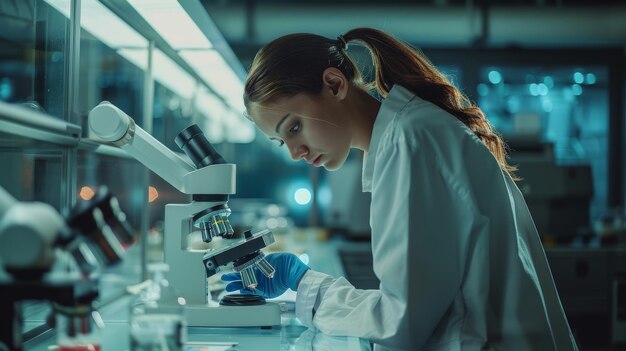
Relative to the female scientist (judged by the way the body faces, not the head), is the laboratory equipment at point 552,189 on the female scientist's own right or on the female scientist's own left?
on the female scientist's own right

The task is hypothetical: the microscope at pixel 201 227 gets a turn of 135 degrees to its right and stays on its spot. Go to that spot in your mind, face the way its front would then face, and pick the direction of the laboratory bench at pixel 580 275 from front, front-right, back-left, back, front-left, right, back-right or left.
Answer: back

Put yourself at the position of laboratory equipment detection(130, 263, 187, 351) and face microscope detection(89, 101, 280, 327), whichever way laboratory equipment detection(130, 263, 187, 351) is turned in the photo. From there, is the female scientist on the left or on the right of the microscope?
right

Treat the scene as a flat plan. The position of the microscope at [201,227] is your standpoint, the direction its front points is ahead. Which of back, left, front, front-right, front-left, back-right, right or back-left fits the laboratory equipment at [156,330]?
right

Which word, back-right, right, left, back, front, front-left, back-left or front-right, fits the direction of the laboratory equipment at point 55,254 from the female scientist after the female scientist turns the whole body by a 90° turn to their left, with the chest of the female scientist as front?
front-right

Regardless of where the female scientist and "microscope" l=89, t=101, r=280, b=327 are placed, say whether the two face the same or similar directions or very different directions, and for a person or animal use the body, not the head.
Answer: very different directions

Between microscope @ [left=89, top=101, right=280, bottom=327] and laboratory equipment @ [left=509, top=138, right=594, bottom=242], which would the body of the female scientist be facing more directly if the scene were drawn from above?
the microscope

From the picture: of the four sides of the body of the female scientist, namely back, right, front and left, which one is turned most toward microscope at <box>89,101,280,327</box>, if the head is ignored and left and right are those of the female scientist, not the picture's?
front

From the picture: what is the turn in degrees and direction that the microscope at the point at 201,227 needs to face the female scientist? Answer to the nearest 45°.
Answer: approximately 45° to its right

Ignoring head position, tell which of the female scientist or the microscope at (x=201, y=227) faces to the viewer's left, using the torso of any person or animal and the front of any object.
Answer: the female scientist

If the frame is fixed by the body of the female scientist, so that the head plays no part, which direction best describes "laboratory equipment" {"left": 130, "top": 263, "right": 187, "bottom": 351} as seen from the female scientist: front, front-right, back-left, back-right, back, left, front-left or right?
front-left

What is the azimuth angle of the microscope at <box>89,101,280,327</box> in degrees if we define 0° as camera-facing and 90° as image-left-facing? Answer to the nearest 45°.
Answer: approximately 270°

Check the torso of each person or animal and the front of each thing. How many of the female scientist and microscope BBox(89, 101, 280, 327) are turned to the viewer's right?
1

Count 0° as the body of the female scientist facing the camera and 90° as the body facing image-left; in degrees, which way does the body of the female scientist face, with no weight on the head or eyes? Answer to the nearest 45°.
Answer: approximately 90°
